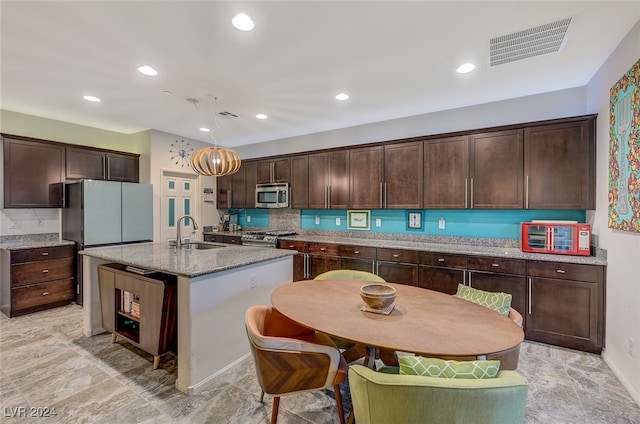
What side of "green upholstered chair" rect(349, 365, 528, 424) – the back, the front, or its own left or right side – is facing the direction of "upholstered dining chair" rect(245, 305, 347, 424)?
left

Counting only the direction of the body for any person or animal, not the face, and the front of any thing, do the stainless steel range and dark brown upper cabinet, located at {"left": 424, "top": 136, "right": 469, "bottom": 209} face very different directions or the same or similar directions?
same or similar directions

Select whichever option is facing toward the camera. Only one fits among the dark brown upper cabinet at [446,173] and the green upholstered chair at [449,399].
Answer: the dark brown upper cabinet

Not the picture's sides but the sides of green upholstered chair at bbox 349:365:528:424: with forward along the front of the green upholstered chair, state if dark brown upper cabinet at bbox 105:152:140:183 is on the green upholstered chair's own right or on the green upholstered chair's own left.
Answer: on the green upholstered chair's own left

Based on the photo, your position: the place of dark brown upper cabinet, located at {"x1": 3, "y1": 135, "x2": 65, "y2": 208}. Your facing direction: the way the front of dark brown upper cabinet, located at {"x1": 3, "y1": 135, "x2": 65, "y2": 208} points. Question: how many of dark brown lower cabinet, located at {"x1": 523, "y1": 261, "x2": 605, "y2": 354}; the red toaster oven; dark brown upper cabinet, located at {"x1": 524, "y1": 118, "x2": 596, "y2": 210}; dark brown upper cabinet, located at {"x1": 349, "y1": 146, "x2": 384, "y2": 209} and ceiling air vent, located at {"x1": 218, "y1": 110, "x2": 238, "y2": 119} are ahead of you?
5

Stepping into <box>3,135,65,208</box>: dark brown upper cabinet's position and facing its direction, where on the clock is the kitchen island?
The kitchen island is roughly at 11 o'clock from the dark brown upper cabinet.

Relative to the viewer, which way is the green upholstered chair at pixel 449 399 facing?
away from the camera

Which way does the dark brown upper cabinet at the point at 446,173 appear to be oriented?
toward the camera

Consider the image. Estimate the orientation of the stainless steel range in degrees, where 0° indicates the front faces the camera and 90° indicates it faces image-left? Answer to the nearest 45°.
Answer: approximately 45°

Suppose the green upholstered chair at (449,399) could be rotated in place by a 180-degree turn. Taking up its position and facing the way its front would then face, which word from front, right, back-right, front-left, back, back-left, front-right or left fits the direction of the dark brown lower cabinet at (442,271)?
back

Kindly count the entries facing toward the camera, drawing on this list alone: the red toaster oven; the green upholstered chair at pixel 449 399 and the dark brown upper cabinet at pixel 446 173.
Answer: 2

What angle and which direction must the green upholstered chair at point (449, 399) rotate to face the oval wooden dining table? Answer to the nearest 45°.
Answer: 0° — it already faces it

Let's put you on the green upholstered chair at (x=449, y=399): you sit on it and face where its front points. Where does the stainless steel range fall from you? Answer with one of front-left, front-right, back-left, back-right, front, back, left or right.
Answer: front-left

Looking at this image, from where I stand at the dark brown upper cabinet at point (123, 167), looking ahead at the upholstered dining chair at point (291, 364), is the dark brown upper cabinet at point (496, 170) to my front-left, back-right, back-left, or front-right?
front-left

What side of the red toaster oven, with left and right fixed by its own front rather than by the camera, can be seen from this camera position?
front

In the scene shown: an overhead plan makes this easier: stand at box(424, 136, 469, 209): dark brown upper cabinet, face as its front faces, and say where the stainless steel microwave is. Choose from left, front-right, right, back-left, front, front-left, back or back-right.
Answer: right

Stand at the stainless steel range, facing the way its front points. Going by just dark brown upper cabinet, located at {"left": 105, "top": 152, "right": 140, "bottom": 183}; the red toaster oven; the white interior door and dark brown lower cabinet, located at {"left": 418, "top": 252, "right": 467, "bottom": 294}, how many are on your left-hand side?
2

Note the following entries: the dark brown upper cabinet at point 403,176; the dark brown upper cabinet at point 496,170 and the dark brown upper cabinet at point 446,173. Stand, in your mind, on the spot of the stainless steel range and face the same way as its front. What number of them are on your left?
3

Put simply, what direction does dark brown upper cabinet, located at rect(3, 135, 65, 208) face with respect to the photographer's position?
facing the viewer and to the right of the viewer

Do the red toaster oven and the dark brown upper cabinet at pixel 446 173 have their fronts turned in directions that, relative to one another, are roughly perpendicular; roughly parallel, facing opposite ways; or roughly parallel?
roughly parallel

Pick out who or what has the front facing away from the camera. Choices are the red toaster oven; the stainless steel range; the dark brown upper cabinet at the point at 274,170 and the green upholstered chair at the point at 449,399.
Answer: the green upholstered chair

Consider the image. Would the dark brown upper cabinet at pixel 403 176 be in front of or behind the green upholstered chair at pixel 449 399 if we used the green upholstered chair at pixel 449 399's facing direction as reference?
in front
